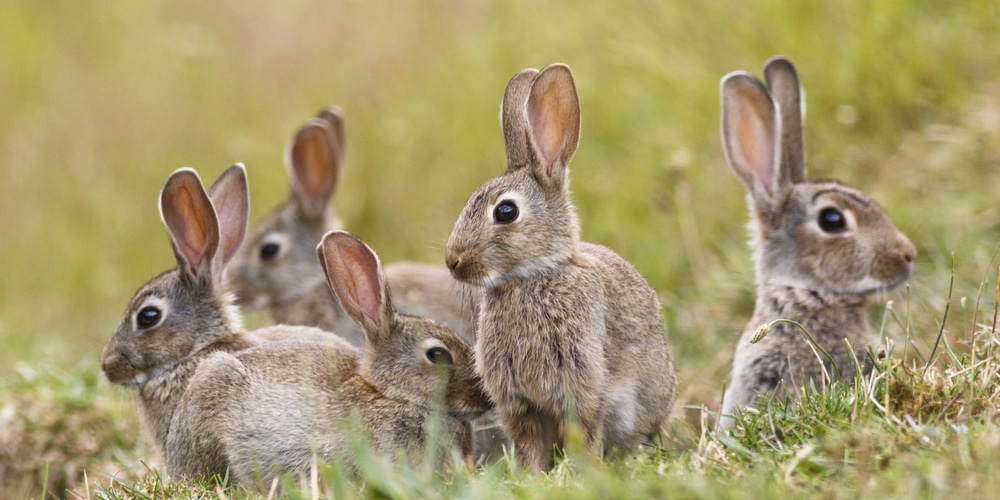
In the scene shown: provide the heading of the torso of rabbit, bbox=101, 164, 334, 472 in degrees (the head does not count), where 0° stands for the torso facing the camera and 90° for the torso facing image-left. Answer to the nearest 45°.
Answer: approximately 90°

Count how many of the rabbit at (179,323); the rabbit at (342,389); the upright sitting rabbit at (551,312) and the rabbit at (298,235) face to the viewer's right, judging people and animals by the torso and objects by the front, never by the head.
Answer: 1

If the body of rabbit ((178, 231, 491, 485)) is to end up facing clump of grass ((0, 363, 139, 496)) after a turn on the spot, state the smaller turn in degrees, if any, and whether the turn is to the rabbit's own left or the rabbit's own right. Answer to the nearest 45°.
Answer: approximately 135° to the rabbit's own left

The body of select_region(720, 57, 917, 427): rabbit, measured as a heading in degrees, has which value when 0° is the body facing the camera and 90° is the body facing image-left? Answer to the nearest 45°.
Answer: approximately 270°

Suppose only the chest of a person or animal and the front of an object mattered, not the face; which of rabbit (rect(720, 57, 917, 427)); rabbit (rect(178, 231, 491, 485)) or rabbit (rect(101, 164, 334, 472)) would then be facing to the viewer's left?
rabbit (rect(101, 164, 334, 472))

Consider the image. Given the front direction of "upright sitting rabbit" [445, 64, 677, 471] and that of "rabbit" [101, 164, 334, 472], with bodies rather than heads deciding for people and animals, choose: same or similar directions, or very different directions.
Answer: same or similar directions

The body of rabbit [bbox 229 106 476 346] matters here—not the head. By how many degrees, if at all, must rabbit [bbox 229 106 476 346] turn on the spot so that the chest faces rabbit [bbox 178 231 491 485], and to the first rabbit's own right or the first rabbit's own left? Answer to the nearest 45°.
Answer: approximately 90° to the first rabbit's own left

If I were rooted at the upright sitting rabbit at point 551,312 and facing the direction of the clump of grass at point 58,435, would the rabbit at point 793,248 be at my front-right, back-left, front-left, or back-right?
back-right

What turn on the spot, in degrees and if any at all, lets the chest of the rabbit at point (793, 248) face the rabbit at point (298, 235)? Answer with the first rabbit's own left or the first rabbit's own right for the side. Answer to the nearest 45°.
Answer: approximately 180°

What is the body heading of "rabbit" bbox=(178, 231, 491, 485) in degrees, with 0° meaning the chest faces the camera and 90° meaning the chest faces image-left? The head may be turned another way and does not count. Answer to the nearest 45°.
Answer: approximately 270°

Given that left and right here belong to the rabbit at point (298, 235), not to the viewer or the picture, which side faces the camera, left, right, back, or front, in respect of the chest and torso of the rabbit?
left

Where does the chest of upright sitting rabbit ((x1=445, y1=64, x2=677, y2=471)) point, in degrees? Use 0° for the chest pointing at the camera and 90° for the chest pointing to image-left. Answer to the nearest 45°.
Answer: approximately 45°

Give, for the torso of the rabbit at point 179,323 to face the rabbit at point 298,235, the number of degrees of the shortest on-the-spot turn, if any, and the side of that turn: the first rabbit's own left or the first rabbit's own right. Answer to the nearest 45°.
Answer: approximately 90° to the first rabbit's own right

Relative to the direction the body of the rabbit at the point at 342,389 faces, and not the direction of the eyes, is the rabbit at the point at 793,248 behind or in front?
in front
